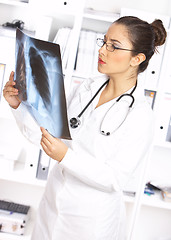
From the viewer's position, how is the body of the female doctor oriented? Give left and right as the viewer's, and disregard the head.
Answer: facing the viewer and to the left of the viewer

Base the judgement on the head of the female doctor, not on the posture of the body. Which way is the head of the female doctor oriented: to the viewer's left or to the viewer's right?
to the viewer's left

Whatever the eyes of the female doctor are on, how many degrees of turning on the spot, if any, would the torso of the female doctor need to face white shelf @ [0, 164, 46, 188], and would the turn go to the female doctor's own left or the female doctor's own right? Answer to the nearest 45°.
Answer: approximately 90° to the female doctor's own right
